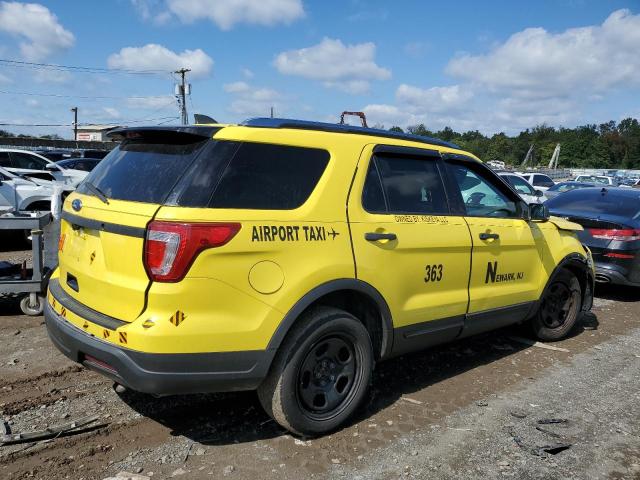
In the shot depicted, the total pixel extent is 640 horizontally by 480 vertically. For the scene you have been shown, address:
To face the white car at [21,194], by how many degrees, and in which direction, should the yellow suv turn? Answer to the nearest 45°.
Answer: approximately 90° to its left

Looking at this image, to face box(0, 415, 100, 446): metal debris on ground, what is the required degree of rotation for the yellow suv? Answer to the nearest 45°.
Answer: approximately 135° to its left

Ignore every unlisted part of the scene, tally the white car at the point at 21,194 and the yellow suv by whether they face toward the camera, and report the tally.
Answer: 0

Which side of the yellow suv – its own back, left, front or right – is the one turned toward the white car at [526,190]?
front

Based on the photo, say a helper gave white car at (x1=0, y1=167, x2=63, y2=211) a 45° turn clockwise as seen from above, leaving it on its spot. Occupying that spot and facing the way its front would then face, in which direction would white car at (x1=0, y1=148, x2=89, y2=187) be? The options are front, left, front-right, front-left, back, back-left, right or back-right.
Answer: back-left

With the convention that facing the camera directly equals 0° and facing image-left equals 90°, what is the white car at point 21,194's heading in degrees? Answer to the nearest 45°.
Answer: approximately 270°

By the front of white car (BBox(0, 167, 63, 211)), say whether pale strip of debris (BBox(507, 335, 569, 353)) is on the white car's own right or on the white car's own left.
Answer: on the white car's own right

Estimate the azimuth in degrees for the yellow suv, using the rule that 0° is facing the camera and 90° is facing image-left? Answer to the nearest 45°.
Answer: approximately 225°

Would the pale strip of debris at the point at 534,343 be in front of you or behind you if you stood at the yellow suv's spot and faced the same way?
in front

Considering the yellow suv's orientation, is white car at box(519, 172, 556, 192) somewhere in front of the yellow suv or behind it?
in front

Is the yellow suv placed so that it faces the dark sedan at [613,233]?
yes
